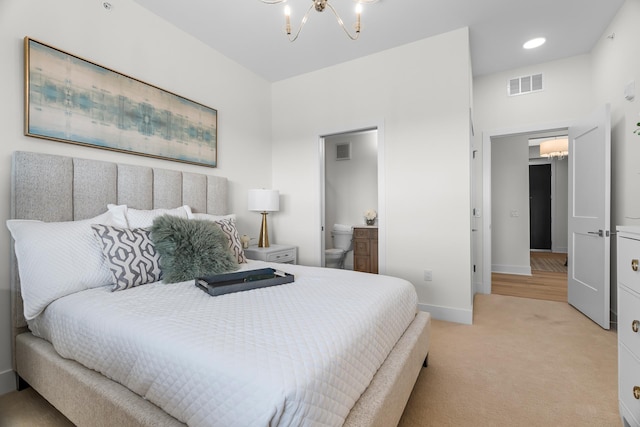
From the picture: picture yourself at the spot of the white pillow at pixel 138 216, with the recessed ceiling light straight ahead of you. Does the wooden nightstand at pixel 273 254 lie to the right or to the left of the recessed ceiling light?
left

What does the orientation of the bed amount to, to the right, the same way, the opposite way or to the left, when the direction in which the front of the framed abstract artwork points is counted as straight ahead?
the same way

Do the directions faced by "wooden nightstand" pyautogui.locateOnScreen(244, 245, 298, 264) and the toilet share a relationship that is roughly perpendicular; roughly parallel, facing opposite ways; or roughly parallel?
roughly perpendicular

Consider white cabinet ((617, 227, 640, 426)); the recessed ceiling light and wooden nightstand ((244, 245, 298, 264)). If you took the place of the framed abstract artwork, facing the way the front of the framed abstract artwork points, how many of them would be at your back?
0

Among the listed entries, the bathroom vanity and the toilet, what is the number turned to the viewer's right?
0

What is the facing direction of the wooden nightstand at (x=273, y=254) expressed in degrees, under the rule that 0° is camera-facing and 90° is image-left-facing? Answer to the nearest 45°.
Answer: approximately 315°

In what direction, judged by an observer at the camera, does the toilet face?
facing the viewer and to the left of the viewer

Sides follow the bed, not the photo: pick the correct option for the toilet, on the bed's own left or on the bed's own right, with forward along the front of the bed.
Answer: on the bed's own left

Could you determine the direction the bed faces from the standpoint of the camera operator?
facing the viewer and to the right of the viewer

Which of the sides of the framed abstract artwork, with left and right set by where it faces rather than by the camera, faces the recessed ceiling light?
front

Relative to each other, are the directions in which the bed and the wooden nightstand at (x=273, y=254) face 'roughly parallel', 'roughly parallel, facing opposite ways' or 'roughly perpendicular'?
roughly parallel

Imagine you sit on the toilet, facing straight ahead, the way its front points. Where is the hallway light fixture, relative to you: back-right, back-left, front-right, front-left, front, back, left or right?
back-left

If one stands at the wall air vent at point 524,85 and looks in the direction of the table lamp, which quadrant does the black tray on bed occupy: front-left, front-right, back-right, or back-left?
front-left

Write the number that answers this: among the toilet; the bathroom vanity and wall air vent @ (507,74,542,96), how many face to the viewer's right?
0
